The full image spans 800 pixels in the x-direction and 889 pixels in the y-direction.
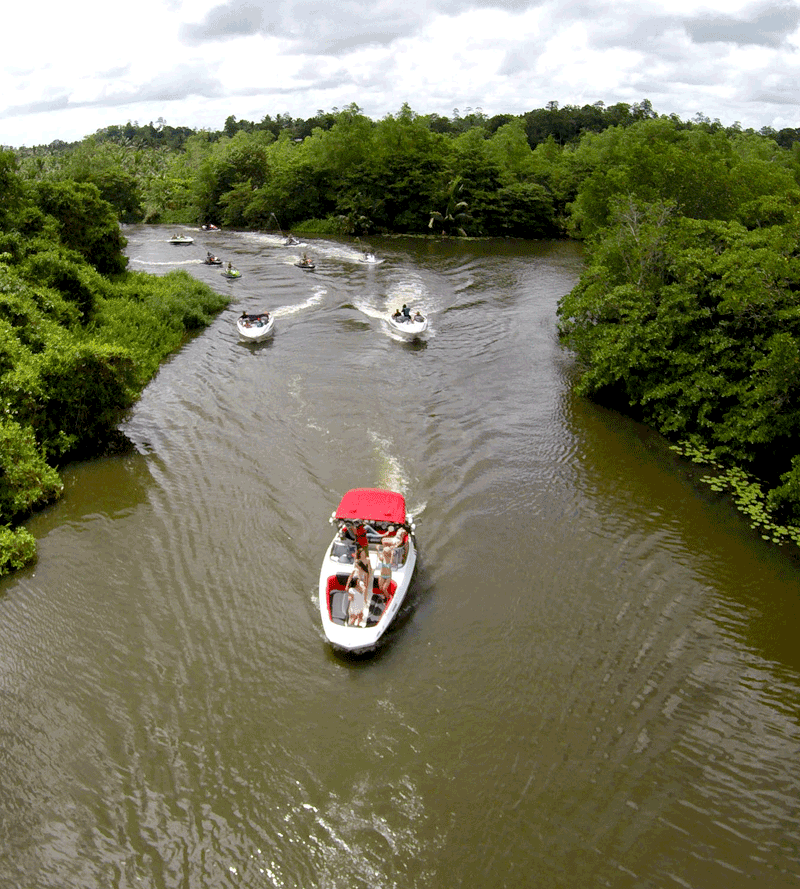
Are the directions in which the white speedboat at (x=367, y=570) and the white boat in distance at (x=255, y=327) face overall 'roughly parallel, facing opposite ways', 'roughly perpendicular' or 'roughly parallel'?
roughly parallel

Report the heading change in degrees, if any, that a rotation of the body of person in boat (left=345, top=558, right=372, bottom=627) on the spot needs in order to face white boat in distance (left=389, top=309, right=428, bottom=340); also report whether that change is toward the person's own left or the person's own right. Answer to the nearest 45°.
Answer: approximately 180°

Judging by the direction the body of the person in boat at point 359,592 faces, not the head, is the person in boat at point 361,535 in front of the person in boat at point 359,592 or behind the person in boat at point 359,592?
behind

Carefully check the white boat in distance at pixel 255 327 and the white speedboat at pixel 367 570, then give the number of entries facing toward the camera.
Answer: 2

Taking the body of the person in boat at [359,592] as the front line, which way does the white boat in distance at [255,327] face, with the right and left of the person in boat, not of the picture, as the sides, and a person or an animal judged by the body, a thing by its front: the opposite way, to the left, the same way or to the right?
the same way

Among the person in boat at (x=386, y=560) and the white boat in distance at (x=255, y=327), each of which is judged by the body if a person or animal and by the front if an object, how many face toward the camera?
2

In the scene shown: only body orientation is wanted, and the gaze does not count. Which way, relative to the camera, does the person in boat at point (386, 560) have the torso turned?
toward the camera

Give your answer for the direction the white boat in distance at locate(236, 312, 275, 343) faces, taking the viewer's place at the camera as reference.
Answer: facing the viewer

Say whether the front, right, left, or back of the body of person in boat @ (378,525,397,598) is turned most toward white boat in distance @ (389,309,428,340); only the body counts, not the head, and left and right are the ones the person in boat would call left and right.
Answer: back

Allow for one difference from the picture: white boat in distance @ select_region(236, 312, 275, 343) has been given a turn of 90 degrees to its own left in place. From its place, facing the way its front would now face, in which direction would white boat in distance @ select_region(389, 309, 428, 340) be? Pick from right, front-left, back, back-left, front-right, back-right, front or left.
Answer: front

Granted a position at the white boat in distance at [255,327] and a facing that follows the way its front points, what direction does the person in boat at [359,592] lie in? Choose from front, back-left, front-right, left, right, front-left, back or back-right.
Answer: front

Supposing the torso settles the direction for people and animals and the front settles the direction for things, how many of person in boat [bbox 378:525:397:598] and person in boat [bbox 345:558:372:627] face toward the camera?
2

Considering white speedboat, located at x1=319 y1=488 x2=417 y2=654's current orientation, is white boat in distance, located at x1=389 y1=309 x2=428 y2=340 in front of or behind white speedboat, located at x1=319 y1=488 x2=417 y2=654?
behind

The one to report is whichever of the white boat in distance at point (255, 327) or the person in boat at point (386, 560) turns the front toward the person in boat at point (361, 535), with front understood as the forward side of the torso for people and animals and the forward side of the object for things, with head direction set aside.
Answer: the white boat in distance
